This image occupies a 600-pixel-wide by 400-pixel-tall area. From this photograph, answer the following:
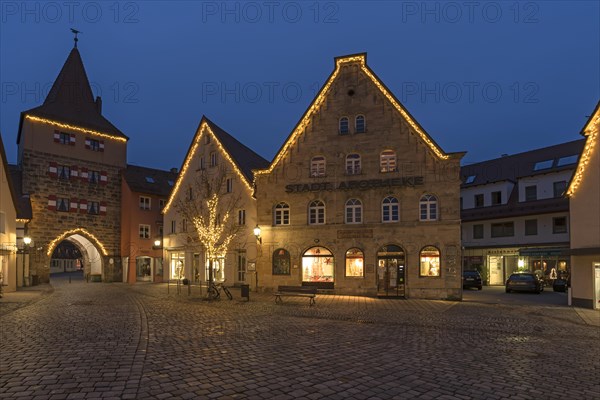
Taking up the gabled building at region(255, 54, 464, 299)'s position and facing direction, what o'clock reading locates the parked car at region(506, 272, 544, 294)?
The parked car is roughly at 8 o'clock from the gabled building.

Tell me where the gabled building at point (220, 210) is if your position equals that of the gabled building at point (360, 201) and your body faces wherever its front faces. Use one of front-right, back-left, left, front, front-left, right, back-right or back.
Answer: back-right

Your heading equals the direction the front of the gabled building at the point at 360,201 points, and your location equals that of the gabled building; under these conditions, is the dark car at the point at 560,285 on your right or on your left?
on your left

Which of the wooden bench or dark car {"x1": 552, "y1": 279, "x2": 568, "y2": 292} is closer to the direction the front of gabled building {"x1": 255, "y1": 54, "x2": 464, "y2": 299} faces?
the wooden bench

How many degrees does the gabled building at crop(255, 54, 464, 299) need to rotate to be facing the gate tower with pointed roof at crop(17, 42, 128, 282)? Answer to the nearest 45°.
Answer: approximately 135° to its right

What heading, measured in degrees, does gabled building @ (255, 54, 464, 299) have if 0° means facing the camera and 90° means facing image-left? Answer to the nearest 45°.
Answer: approximately 0°
